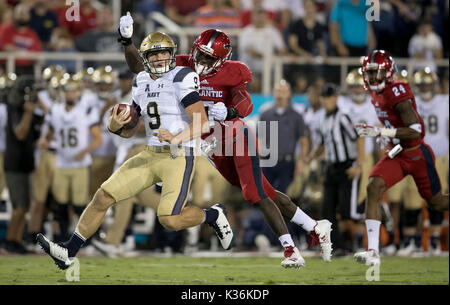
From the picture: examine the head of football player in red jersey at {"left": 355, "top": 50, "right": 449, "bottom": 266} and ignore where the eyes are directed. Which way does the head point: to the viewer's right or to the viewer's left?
to the viewer's left

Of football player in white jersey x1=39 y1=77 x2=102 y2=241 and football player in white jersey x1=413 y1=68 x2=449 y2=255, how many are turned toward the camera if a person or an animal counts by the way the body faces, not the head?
2

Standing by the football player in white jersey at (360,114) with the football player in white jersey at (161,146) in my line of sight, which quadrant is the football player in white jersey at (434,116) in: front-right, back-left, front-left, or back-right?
back-left

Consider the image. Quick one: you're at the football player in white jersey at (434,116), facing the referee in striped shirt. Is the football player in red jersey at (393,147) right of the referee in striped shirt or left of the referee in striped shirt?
left

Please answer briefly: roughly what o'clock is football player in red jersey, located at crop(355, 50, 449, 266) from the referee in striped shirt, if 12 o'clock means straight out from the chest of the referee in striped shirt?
The football player in red jersey is roughly at 10 o'clock from the referee in striped shirt.

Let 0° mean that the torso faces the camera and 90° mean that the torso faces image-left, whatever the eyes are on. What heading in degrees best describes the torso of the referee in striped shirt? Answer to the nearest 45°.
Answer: approximately 45°

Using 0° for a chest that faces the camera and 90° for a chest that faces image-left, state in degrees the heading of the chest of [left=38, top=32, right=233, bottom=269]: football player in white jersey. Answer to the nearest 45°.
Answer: approximately 45°

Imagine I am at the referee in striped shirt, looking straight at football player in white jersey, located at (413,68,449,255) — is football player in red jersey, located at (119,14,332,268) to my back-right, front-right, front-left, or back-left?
back-right

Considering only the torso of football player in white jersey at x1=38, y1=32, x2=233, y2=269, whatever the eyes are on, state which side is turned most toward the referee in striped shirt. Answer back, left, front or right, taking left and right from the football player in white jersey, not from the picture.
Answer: back

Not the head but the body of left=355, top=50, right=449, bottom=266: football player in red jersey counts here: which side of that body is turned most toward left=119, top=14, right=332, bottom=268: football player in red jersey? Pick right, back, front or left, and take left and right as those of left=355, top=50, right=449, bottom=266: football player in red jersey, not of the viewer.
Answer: front

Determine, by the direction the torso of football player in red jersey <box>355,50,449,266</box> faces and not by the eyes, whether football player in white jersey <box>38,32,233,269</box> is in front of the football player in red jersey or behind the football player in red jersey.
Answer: in front

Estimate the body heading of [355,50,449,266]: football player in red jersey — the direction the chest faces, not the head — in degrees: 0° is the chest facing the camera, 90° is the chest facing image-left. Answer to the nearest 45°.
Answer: approximately 45°

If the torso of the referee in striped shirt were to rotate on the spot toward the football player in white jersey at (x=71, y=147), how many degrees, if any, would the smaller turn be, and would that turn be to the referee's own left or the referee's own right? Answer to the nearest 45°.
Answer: approximately 45° to the referee's own right

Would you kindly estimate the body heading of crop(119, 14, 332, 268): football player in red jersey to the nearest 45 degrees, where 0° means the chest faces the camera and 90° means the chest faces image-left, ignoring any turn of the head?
approximately 45°
